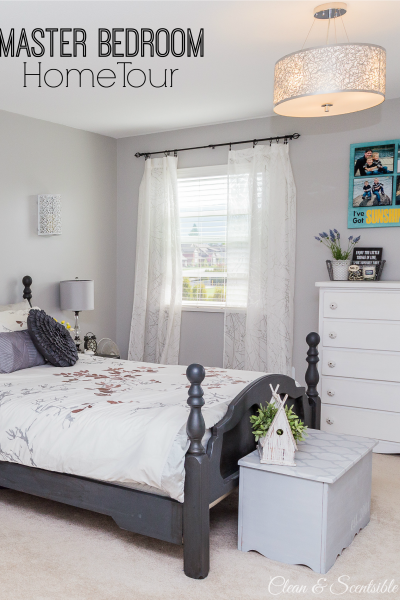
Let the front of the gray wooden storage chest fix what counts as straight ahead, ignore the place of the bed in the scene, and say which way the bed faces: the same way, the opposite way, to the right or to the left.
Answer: the same way

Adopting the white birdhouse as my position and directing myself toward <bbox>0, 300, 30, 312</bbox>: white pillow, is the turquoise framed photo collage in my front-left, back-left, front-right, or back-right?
front-right

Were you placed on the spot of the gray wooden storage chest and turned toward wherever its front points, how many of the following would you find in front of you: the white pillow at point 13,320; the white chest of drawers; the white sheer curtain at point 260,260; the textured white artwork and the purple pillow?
0

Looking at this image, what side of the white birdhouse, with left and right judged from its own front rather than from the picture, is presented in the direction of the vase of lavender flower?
back

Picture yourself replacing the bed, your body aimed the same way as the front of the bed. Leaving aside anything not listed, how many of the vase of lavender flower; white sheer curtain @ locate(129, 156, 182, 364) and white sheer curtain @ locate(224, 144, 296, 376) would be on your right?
0

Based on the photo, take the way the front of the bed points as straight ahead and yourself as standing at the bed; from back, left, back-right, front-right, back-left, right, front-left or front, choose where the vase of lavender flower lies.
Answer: left

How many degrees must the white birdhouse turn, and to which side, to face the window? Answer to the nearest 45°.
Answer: approximately 180°

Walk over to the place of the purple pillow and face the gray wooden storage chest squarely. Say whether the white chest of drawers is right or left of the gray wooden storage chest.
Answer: left

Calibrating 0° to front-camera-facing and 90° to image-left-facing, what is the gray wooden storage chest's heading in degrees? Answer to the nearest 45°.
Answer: approximately 315°

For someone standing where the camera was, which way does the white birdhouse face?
facing the viewer

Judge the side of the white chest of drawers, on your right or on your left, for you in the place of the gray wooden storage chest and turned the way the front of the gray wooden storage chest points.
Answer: on your left

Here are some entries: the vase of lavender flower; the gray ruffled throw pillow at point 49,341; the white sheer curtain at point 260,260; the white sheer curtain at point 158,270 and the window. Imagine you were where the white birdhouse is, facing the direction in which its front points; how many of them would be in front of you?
0

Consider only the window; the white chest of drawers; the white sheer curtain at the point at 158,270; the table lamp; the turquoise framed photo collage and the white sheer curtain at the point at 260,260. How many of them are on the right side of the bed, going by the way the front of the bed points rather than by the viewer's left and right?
0

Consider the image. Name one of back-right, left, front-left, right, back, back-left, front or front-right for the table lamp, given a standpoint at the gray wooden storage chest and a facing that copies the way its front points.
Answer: back

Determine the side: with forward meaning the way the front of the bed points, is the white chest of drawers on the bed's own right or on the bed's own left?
on the bed's own left

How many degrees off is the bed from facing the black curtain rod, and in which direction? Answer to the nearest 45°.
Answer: approximately 135° to its left

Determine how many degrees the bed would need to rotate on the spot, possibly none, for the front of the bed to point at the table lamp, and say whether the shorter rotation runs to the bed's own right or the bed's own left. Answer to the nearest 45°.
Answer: approximately 135° to the bed's own left

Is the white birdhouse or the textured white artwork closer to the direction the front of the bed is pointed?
the white birdhouse
